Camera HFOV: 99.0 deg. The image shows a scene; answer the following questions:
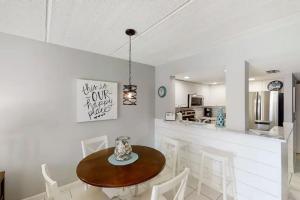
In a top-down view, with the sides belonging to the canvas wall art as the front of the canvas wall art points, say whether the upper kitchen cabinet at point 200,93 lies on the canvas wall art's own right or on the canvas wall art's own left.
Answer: on the canvas wall art's own left

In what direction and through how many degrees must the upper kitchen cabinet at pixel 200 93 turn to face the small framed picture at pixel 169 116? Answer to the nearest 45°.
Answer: approximately 45° to its right

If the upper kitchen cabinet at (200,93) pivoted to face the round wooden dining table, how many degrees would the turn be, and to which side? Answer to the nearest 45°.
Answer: approximately 45° to its right

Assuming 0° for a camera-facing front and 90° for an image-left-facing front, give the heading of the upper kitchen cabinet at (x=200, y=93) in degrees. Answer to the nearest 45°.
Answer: approximately 315°

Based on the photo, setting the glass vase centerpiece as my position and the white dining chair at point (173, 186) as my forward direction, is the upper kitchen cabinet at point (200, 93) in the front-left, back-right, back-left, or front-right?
back-left

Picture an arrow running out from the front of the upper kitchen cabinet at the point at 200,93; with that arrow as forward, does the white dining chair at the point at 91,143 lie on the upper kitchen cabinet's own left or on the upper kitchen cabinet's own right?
on the upper kitchen cabinet's own right

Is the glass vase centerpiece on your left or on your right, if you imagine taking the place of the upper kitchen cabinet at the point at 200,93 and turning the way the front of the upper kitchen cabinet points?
on your right

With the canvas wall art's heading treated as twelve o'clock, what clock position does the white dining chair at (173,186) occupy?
The white dining chair is roughly at 1 o'clock from the canvas wall art.

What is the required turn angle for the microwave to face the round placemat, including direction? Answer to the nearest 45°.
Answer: approximately 45° to its right
